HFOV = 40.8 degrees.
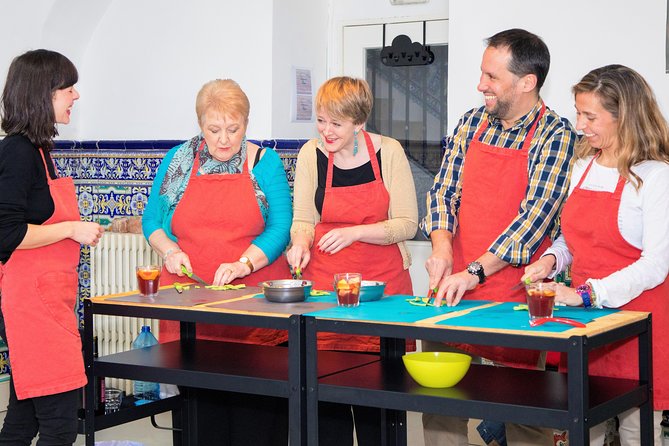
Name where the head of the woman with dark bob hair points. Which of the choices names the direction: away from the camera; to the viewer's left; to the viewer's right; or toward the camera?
to the viewer's right

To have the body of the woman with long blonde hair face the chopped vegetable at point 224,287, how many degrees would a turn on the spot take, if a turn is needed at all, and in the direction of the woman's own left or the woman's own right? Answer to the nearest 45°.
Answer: approximately 45° to the woman's own right

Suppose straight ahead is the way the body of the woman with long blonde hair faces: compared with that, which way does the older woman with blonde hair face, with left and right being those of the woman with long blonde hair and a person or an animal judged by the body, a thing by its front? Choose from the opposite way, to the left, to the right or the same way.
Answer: to the left

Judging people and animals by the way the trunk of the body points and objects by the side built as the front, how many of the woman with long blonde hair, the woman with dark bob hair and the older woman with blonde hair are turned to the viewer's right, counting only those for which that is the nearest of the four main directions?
1

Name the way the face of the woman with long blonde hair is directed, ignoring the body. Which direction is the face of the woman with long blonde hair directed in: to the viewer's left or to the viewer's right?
to the viewer's left

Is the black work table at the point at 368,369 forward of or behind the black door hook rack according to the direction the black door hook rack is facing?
forward

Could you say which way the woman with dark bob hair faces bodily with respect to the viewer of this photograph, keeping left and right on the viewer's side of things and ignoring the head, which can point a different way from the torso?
facing to the right of the viewer

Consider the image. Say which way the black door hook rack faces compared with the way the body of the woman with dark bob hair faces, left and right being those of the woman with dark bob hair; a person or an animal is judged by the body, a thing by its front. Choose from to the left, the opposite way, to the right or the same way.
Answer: to the right

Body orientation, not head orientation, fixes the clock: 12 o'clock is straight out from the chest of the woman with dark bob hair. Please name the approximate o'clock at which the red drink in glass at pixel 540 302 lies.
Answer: The red drink in glass is roughly at 1 o'clock from the woman with dark bob hair.

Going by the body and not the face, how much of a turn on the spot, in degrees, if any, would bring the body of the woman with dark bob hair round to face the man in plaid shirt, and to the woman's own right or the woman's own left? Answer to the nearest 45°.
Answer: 0° — they already face them

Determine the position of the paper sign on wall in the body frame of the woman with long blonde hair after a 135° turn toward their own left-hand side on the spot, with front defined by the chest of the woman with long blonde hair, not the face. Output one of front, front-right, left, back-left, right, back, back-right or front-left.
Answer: back-left

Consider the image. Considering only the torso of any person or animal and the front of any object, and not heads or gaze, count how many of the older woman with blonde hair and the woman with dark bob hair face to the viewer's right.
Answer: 1
